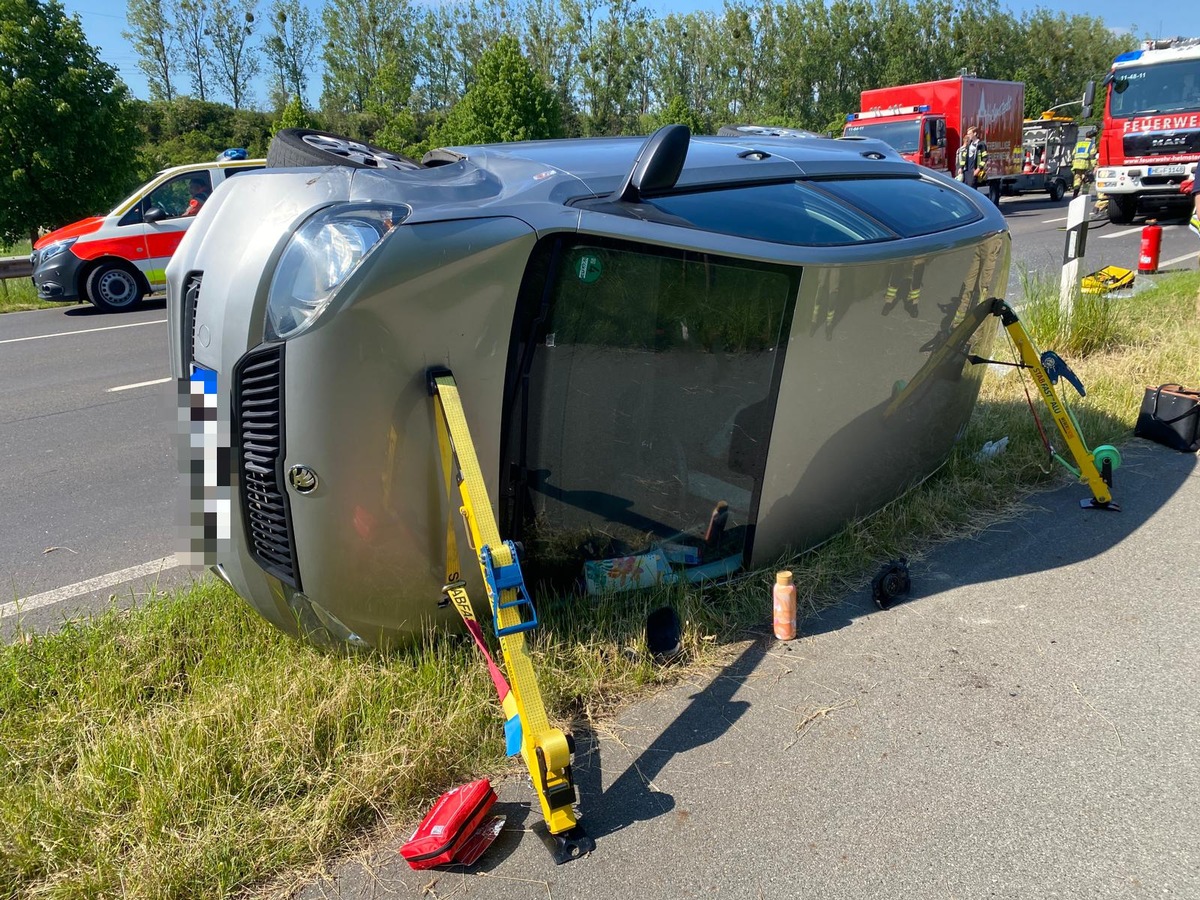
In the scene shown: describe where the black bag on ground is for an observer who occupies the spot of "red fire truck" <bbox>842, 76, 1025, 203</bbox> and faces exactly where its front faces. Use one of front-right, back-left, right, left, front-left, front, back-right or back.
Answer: front-left

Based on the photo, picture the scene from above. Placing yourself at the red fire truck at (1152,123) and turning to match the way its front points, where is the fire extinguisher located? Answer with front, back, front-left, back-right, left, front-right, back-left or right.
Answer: front

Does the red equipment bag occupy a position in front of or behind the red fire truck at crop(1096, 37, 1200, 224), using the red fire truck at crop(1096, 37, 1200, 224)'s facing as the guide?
in front

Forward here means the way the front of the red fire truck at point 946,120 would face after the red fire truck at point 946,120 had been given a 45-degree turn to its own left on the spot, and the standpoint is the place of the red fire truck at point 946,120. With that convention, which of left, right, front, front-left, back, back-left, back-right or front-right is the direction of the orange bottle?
front

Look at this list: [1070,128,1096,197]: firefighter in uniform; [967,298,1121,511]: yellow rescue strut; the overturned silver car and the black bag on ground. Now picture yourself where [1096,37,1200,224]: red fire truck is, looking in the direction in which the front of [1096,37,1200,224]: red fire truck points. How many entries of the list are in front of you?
3

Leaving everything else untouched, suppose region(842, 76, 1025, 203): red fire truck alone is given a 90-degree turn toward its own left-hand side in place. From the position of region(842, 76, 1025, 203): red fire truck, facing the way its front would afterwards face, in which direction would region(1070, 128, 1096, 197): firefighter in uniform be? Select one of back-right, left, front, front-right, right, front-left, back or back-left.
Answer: left

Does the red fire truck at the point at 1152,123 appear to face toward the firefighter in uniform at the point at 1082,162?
no

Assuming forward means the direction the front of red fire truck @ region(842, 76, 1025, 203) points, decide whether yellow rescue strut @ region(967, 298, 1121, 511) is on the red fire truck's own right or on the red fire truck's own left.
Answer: on the red fire truck's own left

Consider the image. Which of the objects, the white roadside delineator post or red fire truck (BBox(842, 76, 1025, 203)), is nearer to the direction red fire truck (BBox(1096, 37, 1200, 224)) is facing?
the white roadside delineator post

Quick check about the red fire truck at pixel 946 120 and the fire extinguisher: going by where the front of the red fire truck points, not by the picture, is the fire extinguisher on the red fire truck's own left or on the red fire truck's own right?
on the red fire truck's own left

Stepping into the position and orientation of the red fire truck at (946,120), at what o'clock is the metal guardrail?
The metal guardrail is roughly at 12 o'clock from the red fire truck.

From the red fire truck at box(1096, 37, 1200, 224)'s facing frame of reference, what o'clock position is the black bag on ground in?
The black bag on ground is roughly at 12 o'clock from the red fire truck.

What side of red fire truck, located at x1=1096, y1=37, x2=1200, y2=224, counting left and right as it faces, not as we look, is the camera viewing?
front

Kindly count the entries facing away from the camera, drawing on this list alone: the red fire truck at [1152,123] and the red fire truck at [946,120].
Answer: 0

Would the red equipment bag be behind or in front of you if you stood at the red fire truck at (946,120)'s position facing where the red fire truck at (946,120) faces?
in front

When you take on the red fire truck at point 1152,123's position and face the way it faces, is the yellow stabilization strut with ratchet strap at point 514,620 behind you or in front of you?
in front

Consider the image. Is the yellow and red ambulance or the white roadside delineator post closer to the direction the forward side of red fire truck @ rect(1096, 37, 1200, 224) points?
the white roadside delineator post

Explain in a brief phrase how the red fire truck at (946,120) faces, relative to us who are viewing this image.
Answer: facing the viewer and to the left of the viewer
